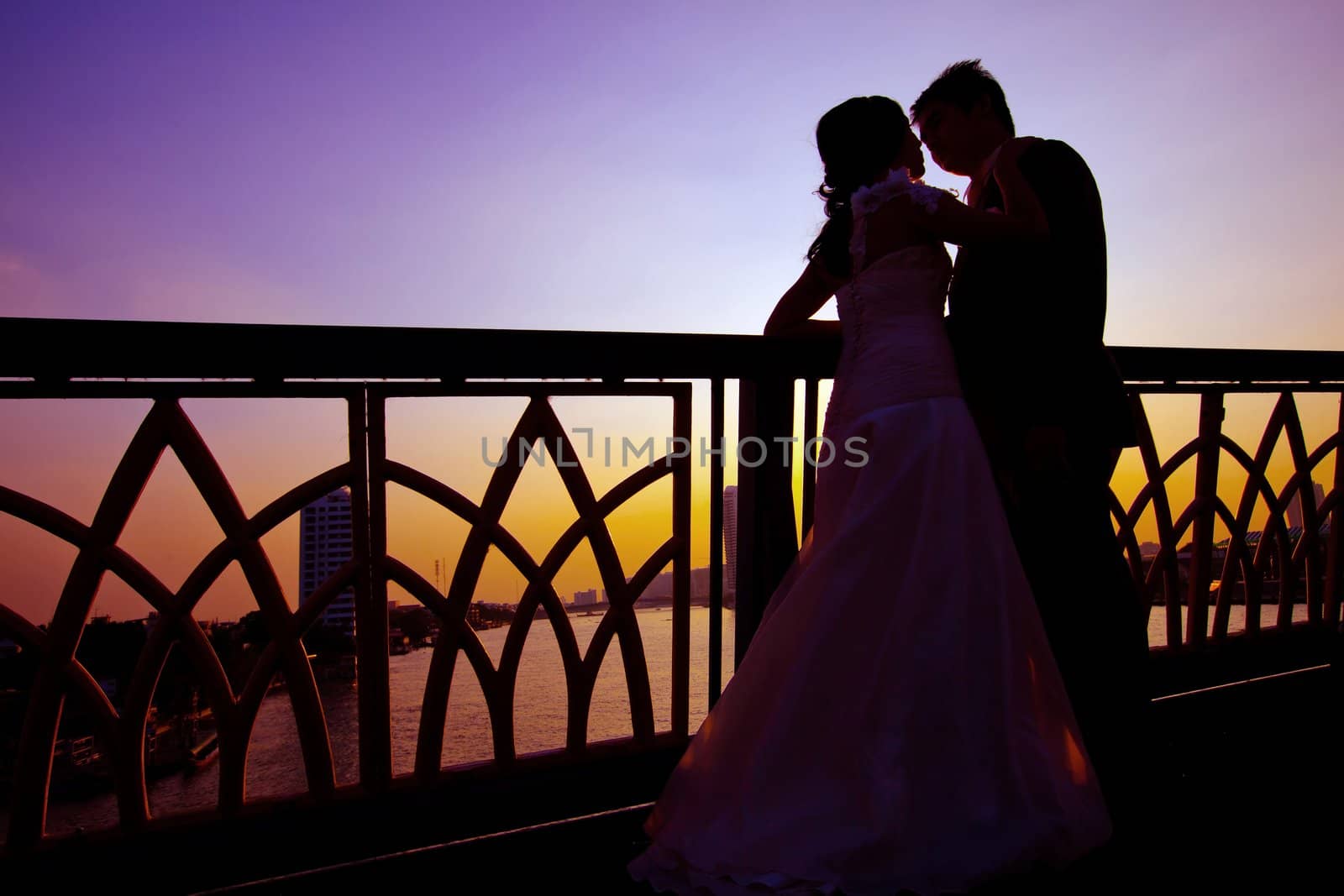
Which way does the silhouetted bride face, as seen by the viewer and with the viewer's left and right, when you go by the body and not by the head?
facing away from the viewer and to the right of the viewer

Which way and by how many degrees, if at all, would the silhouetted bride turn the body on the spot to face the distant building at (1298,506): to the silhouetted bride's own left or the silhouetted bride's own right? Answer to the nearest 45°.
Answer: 0° — they already face it

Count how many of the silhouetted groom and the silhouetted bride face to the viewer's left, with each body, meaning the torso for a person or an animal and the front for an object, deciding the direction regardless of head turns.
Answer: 1

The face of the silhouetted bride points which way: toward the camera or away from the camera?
away from the camera

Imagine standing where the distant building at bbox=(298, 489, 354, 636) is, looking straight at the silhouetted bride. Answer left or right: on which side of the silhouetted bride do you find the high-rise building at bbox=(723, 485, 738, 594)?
left

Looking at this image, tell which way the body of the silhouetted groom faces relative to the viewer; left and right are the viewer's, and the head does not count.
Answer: facing to the left of the viewer
